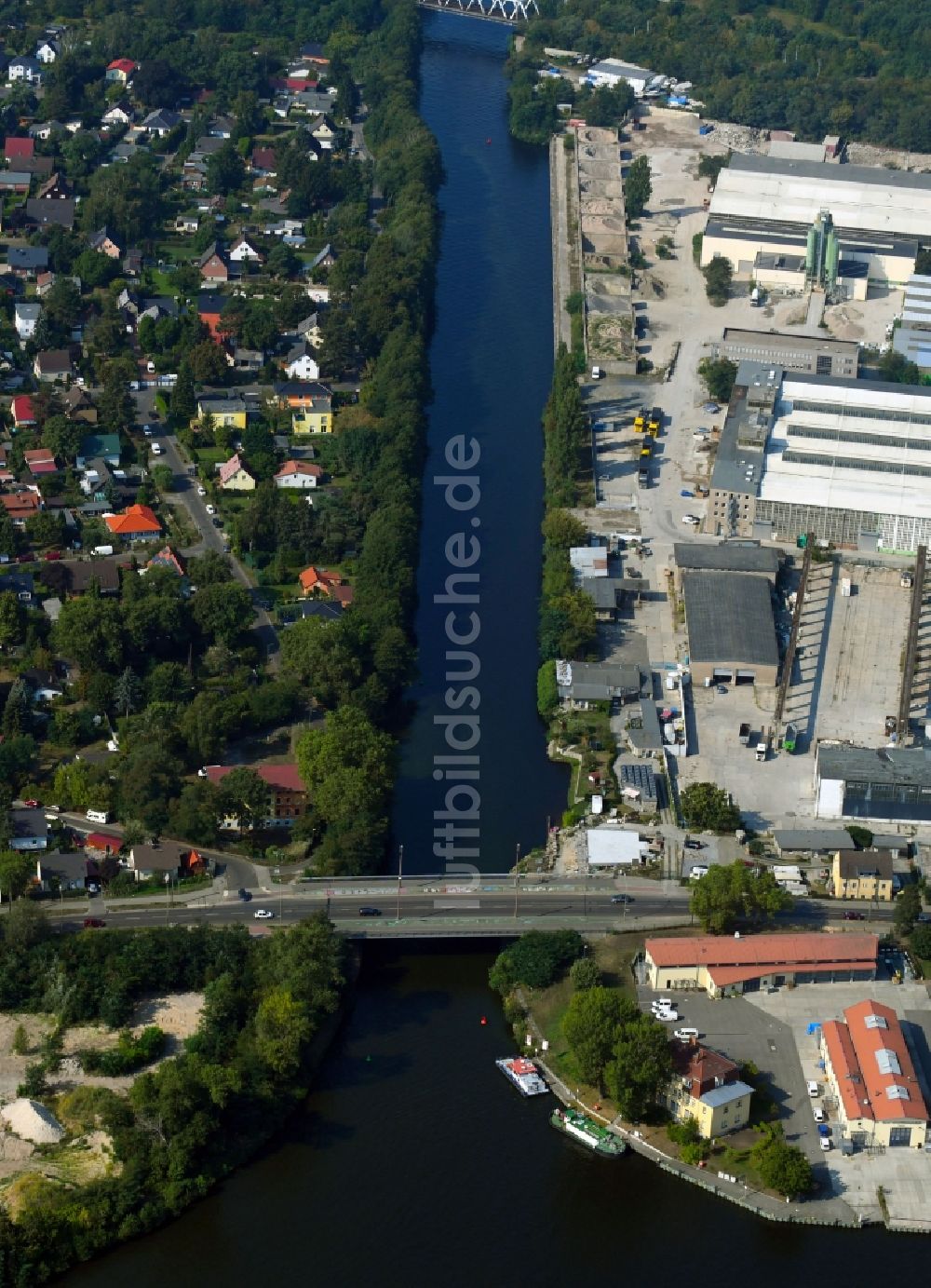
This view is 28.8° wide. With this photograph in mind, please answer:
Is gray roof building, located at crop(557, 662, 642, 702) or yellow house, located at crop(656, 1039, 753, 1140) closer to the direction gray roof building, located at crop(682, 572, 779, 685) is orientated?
the yellow house

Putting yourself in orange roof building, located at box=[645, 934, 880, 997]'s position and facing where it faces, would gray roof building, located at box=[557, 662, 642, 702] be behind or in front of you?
behind

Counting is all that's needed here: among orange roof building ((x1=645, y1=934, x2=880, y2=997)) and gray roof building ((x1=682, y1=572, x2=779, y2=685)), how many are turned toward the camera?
2

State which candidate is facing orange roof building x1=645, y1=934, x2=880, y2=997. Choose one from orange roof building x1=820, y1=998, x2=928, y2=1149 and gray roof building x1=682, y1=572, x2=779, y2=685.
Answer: the gray roof building

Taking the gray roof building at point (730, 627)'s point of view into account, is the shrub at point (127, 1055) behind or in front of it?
in front

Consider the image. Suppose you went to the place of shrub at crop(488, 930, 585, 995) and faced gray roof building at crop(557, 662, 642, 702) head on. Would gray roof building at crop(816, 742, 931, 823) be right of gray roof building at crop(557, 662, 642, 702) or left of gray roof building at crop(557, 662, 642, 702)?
right

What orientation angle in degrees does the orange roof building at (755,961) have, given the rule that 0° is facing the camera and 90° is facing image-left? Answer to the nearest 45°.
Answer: approximately 0°

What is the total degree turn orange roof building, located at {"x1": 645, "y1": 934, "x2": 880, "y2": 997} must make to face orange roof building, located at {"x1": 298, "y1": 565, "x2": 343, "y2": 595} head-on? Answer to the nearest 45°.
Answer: approximately 135° to its right

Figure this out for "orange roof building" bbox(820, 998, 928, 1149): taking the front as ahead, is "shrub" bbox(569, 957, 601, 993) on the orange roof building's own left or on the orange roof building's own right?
on the orange roof building's own right

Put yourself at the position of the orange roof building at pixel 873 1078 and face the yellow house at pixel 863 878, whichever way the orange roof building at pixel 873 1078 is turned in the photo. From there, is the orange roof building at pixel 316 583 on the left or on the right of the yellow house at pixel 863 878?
left
